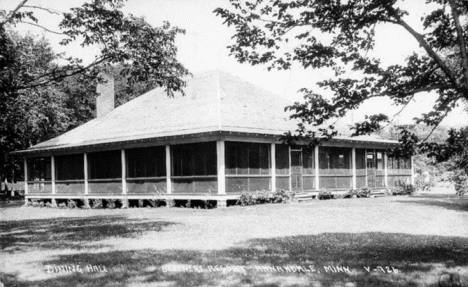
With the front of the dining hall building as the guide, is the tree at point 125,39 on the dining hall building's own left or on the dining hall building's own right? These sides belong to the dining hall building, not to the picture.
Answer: on the dining hall building's own right

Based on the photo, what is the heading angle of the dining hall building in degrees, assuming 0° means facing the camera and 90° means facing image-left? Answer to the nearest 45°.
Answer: approximately 315°

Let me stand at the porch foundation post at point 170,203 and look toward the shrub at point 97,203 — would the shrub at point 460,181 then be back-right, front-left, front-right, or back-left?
back-right

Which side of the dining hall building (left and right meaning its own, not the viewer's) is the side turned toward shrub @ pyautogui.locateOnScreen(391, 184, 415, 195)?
left

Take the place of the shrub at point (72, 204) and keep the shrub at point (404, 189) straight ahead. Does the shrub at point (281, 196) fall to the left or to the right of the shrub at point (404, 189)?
right

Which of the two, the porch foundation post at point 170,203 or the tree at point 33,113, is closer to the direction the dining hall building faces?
the porch foundation post
